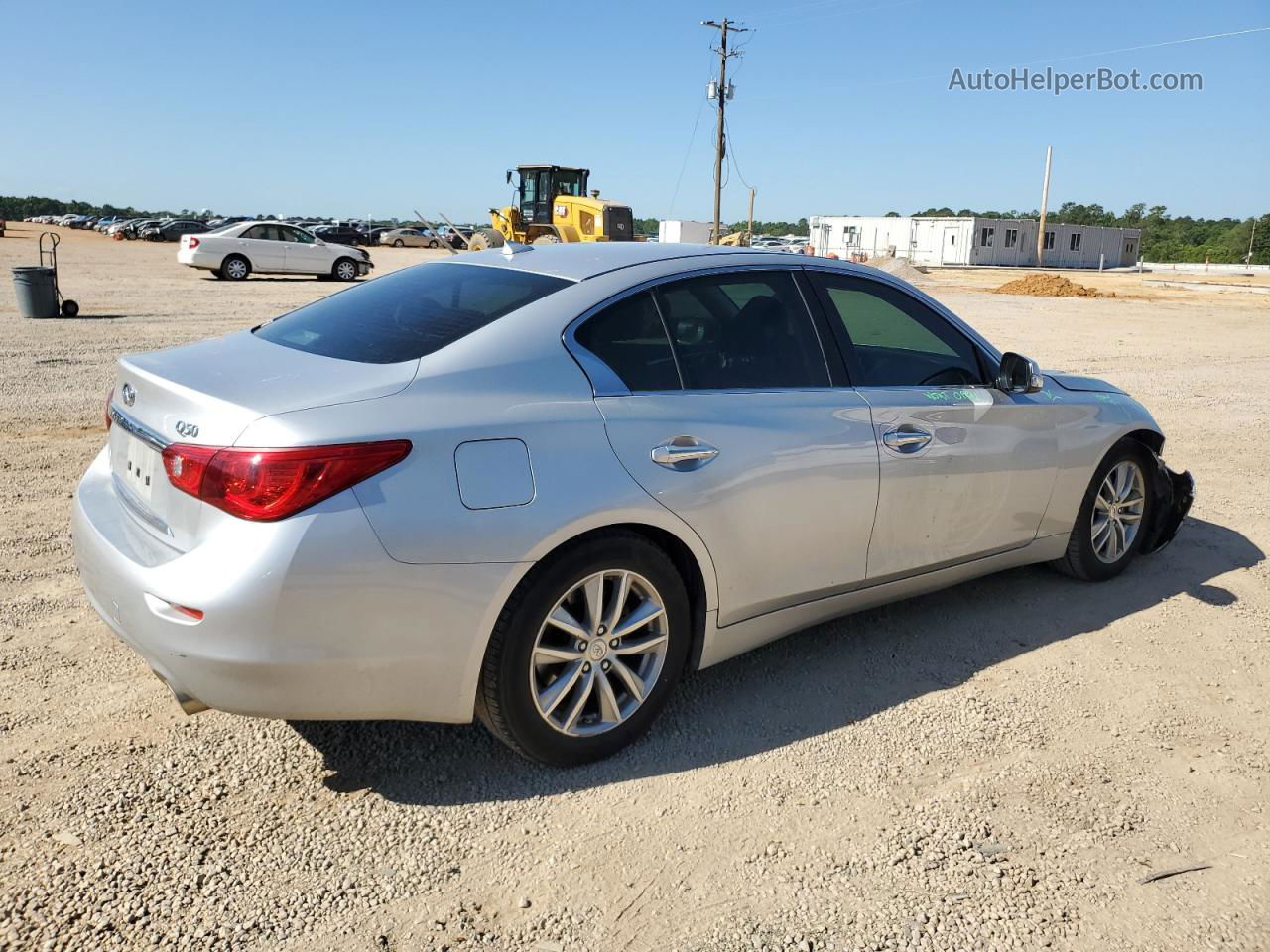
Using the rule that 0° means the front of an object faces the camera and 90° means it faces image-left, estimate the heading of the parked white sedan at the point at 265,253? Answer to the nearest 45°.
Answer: approximately 270°

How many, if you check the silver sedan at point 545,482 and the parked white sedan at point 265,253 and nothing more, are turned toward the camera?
0

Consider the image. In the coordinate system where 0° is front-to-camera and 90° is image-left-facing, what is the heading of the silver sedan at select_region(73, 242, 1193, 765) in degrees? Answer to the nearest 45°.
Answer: approximately 225°

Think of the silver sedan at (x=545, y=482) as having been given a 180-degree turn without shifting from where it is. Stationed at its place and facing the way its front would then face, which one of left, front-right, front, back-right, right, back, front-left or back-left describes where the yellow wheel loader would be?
back-right

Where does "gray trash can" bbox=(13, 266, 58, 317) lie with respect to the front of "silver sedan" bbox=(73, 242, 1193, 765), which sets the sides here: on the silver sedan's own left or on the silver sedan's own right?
on the silver sedan's own left

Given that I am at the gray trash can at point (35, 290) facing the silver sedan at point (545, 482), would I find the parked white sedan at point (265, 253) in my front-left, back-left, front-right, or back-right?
back-left

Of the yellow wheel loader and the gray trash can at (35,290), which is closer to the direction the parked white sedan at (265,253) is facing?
the yellow wheel loader

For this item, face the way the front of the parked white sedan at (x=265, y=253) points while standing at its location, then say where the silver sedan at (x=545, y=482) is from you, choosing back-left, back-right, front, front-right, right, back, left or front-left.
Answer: right
